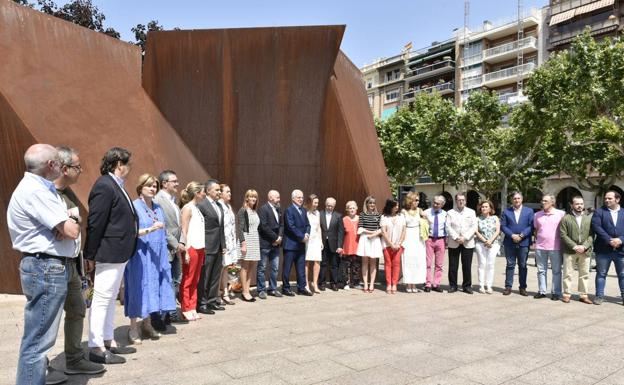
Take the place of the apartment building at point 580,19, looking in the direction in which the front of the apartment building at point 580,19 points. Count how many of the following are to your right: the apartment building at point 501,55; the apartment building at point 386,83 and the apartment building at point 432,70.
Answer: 3

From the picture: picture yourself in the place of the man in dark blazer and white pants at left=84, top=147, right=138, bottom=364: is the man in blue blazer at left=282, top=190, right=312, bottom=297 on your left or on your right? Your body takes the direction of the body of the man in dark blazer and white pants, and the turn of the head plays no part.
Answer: on your left

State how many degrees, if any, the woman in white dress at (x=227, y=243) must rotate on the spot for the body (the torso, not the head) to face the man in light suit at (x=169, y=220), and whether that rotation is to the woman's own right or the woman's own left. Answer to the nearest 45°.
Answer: approximately 90° to the woman's own right

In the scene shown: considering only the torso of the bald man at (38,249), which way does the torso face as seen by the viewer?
to the viewer's right

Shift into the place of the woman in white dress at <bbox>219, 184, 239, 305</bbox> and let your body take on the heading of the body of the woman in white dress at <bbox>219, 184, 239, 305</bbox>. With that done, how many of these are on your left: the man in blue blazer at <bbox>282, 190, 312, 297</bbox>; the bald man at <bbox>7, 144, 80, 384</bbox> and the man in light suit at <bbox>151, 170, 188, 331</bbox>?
1

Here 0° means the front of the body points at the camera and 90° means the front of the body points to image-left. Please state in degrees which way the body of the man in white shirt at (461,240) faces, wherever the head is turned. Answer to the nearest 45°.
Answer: approximately 0°

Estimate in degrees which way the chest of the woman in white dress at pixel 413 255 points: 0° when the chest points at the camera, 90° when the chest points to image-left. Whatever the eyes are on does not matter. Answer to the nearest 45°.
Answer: approximately 0°

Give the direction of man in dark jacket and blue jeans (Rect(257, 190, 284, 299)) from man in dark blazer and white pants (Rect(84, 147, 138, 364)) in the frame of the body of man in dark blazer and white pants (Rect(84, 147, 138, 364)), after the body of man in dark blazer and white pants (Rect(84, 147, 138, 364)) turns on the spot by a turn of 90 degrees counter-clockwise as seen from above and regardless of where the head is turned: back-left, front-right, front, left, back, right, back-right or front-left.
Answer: front-right

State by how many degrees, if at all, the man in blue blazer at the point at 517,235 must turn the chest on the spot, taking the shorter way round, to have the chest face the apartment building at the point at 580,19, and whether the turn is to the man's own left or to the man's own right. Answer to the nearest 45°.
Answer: approximately 180°

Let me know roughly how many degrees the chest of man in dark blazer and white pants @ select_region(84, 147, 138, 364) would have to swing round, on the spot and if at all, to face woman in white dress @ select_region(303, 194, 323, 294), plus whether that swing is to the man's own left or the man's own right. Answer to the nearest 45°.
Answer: approximately 45° to the man's own left

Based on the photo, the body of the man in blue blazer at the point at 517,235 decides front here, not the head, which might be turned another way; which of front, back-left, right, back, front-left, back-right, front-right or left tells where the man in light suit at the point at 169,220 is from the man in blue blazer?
front-right

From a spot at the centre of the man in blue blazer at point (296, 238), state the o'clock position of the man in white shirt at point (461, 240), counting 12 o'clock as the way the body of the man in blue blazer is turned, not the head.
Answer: The man in white shirt is roughly at 10 o'clock from the man in blue blazer.
